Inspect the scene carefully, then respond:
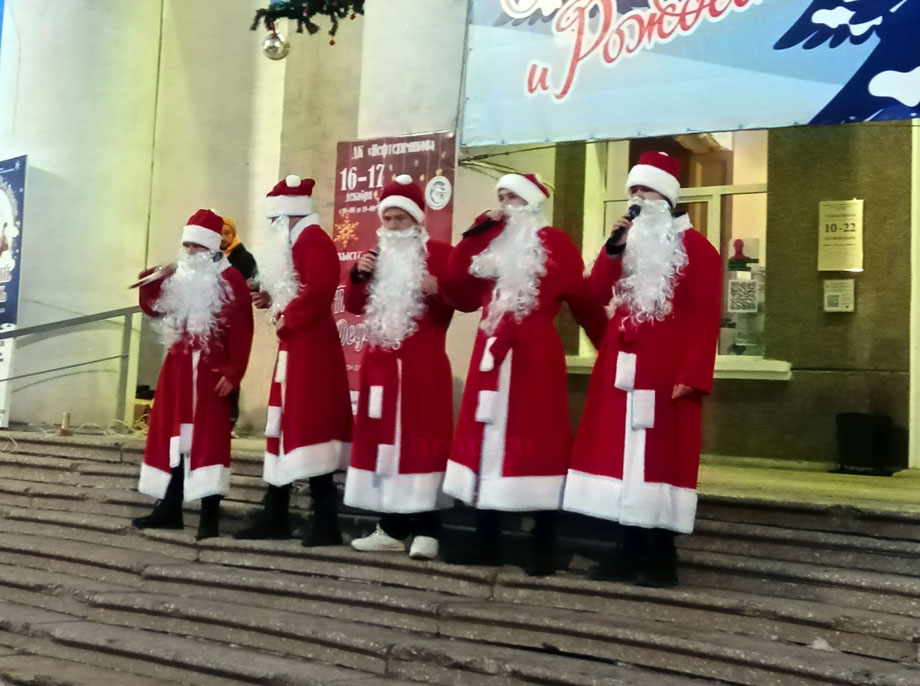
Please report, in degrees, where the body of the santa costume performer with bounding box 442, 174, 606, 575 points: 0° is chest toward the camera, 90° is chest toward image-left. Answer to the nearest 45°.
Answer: approximately 45°

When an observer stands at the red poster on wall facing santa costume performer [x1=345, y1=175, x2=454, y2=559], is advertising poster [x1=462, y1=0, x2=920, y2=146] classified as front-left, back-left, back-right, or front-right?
front-left

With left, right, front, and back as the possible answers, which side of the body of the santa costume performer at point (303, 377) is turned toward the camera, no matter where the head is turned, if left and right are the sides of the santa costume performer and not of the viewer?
left

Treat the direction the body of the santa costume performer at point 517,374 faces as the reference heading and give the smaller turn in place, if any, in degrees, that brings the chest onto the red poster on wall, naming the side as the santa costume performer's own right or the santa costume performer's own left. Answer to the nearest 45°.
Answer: approximately 90° to the santa costume performer's own right

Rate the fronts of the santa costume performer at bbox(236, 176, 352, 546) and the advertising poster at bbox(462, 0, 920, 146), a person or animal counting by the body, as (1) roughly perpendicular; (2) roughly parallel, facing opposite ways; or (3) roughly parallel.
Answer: roughly perpendicular

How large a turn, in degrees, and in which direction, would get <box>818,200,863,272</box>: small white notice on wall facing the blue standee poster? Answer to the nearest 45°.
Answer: approximately 90° to its right

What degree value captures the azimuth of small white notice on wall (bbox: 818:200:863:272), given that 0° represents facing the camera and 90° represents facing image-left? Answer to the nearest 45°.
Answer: approximately 0°

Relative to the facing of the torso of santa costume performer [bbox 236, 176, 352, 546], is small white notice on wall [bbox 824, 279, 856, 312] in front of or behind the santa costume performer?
behind

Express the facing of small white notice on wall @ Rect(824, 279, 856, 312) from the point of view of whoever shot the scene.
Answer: facing the viewer

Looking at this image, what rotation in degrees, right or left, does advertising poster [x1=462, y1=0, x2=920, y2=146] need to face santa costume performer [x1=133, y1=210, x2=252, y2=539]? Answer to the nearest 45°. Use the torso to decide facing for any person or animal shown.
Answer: approximately 90° to its right

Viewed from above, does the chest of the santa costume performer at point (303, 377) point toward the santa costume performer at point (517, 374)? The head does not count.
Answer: no

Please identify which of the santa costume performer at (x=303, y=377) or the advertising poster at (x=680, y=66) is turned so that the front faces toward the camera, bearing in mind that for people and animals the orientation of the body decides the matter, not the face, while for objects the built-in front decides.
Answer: the advertising poster

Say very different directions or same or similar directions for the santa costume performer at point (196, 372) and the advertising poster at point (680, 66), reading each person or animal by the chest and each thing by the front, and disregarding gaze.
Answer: same or similar directions

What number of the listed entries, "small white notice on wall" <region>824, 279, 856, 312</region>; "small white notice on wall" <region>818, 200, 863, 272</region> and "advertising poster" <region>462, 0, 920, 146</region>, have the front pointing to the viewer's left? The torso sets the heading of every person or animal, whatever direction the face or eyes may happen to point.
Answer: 0

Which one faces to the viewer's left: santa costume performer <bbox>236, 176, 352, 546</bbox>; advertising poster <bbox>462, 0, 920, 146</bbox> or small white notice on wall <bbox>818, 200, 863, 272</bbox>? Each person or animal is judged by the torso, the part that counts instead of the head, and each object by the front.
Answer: the santa costume performer
